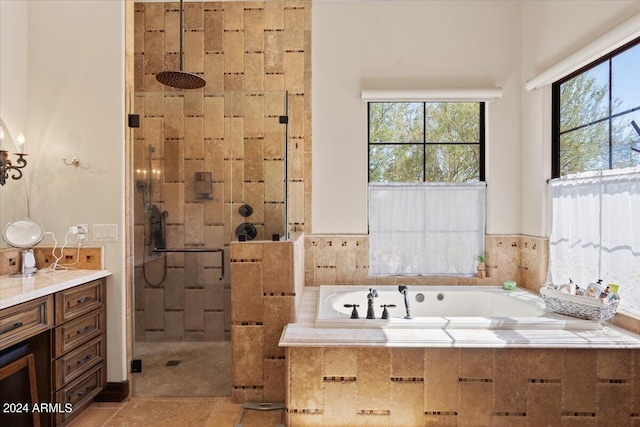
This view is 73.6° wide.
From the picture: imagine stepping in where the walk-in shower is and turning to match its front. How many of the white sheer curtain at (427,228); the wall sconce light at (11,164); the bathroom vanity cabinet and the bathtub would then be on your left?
2

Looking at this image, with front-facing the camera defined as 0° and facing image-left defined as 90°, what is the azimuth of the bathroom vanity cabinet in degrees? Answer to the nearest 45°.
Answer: approximately 315°

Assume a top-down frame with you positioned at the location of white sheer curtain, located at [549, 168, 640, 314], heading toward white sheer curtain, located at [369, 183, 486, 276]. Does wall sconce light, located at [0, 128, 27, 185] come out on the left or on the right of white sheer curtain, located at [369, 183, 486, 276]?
left

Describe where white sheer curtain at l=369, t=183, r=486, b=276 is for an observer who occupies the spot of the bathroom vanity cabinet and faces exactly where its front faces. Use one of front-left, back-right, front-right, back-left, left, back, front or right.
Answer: front-left

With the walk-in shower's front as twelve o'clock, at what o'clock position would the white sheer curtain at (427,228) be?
The white sheer curtain is roughly at 9 o'clock from the walk-in shower.

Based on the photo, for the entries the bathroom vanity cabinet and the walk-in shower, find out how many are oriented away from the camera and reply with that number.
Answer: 0

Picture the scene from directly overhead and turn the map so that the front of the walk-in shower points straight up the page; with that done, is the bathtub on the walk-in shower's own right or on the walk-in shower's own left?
on the walk-in shower's own left

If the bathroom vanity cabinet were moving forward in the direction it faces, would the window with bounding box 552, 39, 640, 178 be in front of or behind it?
in front

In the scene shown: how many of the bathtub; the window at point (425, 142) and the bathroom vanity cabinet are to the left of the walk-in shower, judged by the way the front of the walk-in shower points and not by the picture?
2
